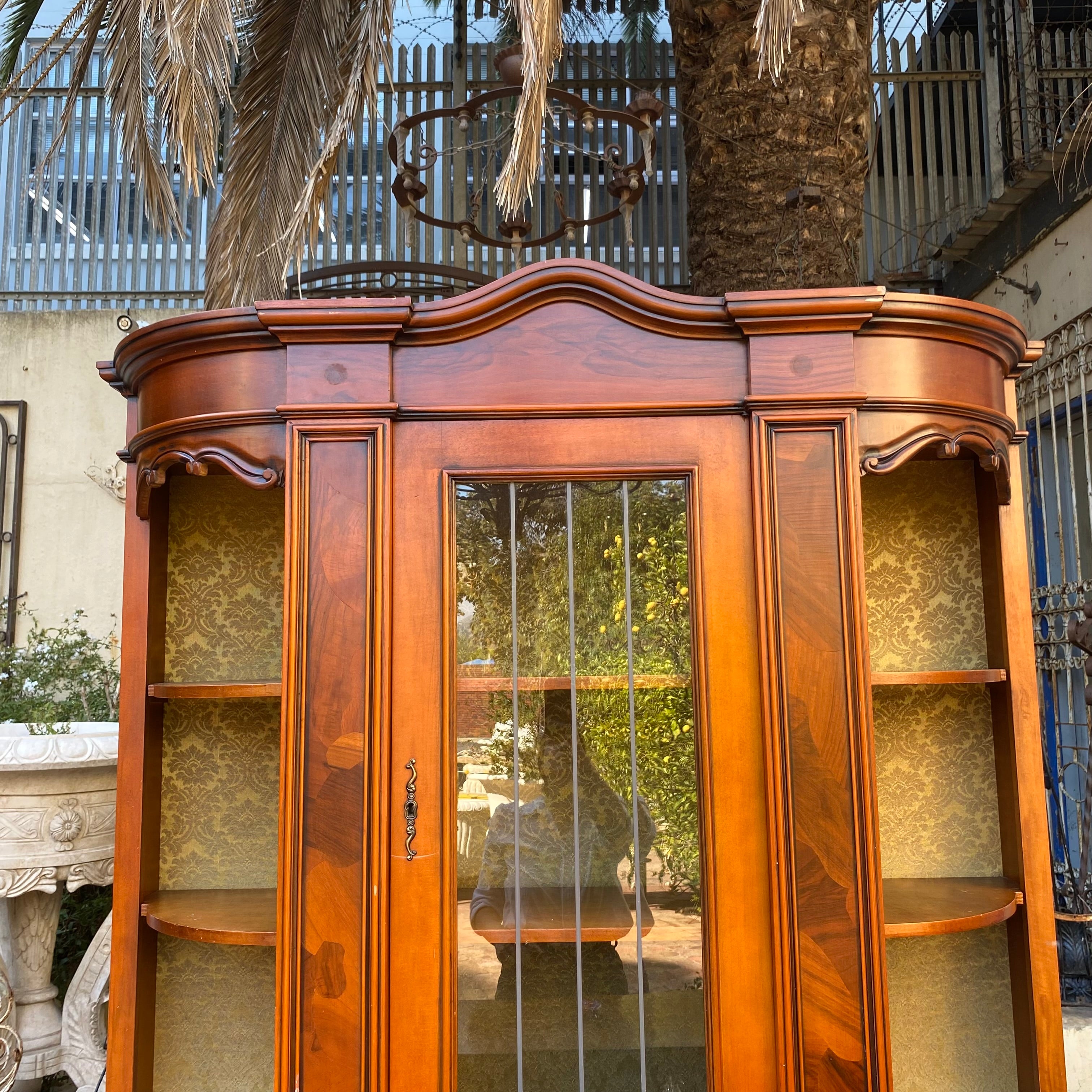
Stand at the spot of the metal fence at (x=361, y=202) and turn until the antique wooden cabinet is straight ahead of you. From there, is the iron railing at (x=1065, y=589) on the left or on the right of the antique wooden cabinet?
left

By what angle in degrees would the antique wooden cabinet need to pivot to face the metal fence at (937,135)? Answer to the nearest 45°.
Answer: approximately 135° to its left

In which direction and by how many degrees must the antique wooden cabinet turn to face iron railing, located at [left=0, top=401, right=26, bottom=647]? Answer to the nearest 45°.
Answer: approximately 135° to its right

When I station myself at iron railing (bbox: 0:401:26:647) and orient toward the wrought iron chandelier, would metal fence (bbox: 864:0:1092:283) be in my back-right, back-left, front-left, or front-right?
front-left

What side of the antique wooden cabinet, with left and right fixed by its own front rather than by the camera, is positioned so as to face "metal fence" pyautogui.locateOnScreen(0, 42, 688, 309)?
back

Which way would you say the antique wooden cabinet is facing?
toward the camera
